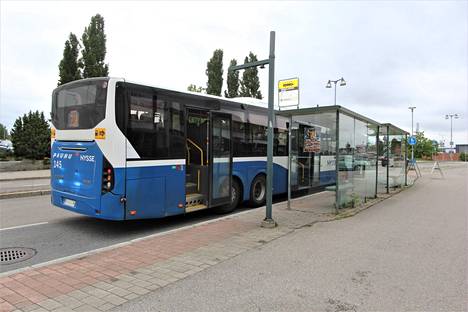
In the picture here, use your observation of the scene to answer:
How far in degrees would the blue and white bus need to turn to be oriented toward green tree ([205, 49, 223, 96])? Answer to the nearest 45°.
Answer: approximately 45° to its left

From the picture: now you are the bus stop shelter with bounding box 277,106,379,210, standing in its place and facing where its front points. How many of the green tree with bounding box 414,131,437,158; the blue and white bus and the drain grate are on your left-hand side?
2

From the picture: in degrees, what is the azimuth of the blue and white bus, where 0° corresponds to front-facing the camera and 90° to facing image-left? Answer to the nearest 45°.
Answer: approximately 225°

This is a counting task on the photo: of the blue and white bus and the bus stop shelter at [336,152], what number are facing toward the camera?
0

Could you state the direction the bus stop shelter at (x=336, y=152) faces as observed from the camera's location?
facing away from the viewer and to the left of the viewer

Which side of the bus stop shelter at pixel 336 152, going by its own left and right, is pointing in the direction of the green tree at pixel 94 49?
front

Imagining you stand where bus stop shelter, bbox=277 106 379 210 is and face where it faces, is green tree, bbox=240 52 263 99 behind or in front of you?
in front

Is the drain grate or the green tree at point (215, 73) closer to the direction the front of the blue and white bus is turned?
the green tree

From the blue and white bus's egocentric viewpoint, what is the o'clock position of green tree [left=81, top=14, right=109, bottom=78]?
The green tree is roughly at 10 o'clock from the blue and white bus.

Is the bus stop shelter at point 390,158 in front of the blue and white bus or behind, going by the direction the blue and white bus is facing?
in front

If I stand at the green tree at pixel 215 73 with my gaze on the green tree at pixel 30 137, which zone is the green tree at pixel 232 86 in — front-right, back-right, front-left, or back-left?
back-left

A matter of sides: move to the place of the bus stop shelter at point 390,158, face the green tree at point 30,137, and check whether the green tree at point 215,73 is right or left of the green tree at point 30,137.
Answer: right

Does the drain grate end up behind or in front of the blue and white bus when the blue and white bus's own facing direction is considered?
behind

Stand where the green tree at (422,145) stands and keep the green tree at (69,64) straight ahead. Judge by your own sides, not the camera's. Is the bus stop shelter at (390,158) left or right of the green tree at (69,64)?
left
